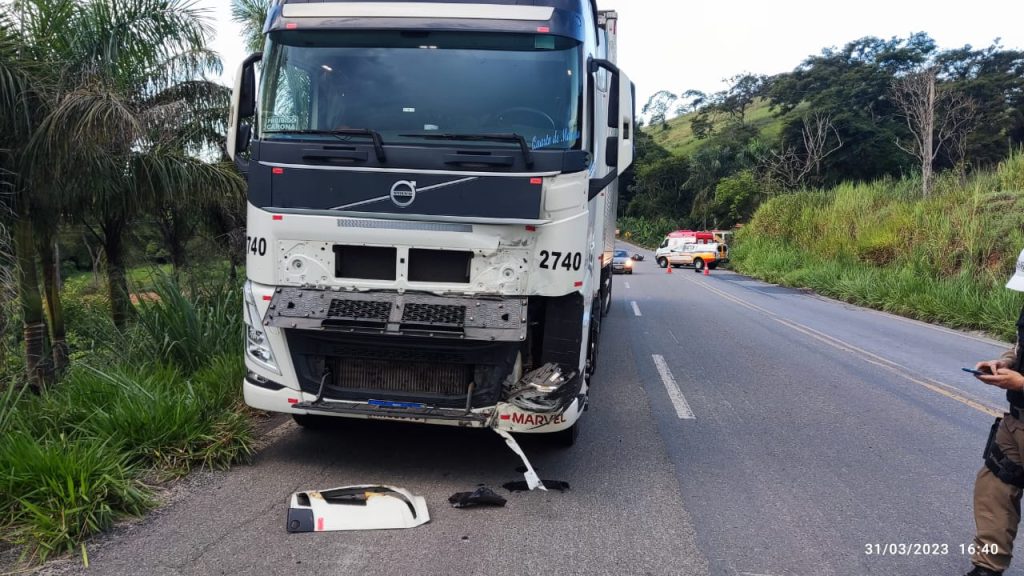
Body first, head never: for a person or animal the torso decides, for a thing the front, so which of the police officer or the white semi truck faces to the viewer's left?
the police officer

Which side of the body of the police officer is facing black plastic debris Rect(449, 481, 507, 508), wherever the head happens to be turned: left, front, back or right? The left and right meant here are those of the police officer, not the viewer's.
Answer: front

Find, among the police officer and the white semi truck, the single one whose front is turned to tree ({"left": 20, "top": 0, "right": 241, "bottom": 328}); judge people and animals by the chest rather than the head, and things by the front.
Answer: the police officer

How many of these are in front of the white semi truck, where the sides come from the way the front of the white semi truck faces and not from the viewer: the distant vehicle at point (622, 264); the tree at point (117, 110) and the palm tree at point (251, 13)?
0

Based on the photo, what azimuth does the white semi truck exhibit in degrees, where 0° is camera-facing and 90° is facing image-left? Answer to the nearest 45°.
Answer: approximately 0°

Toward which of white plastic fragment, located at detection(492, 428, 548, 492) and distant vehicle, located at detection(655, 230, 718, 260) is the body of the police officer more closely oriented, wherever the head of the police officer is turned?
the white plastic fragment

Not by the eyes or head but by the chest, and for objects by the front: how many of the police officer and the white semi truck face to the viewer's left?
1

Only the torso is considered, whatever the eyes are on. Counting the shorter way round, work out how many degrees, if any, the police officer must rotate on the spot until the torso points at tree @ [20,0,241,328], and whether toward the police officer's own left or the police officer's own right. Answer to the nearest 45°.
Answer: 0° — they already face it

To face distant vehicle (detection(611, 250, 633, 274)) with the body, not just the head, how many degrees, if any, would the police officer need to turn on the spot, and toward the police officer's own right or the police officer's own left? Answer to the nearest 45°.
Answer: approximately 45° to the police officer's own right

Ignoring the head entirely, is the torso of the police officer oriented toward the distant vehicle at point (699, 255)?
no

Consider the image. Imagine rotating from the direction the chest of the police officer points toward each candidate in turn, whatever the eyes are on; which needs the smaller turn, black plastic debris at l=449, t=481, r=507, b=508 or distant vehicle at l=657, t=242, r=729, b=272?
the black plastic debris

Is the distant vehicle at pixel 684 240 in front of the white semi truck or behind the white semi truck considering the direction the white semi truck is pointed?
behind

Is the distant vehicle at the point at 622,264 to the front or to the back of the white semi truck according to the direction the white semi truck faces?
to the back

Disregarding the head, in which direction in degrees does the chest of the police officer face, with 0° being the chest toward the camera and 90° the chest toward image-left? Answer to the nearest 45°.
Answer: approximately 90°
